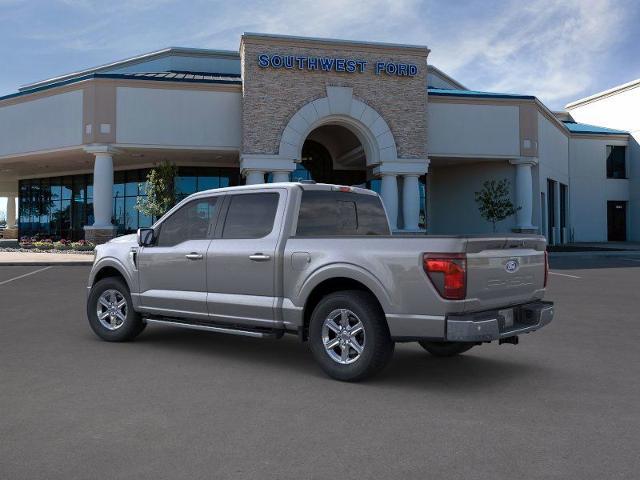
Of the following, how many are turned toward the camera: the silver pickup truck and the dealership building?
1

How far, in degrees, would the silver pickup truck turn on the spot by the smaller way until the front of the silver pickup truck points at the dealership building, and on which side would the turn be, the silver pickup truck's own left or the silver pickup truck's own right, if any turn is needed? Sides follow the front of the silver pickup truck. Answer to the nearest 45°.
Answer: approximately 45° to the silver pickup truck's own right

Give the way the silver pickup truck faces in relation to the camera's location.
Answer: facing away from the viewer and to the left of the viewer

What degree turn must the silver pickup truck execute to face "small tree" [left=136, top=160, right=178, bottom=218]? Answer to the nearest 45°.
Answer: approximately 45° to its right

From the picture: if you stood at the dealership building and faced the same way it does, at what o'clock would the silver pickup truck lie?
The silver pickup truck is roughly at 12 o'clock from the dealership building.

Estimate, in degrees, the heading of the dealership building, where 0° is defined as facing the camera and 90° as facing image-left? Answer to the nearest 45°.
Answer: approximately 0°
